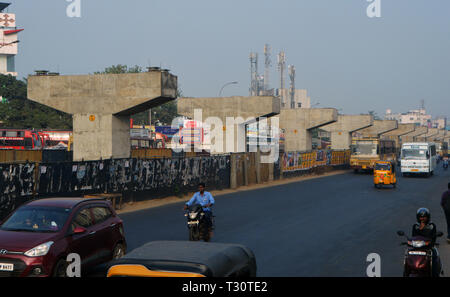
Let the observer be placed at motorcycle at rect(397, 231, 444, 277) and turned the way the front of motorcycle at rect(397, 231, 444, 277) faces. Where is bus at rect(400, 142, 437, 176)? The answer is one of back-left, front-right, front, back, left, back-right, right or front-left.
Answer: back

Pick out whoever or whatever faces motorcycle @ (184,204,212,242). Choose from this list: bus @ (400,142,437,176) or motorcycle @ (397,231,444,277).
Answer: the bus

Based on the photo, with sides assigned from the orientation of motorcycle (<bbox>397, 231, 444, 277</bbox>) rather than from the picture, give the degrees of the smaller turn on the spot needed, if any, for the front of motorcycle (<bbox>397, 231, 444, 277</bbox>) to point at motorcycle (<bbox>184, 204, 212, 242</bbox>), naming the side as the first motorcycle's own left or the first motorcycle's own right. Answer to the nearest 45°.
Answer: approximately 135° to the first motorcycle's own right

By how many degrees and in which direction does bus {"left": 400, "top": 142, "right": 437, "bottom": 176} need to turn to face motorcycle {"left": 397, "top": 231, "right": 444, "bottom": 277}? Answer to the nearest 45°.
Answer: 0° — it already faces it

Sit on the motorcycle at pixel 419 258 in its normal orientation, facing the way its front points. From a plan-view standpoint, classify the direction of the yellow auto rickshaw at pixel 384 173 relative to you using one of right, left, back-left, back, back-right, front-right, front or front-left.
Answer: back

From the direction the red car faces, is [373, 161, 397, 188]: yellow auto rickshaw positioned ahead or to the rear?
to the rear

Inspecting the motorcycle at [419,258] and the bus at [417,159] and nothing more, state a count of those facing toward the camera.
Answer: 2

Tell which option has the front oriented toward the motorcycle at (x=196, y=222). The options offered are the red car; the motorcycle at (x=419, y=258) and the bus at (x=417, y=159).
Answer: the bus

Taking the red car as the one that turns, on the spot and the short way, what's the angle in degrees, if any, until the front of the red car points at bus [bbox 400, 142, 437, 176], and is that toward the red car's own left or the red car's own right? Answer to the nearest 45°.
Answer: approximately 180°

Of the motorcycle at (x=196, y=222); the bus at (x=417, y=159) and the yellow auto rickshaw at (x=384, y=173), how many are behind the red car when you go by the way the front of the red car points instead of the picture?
3
